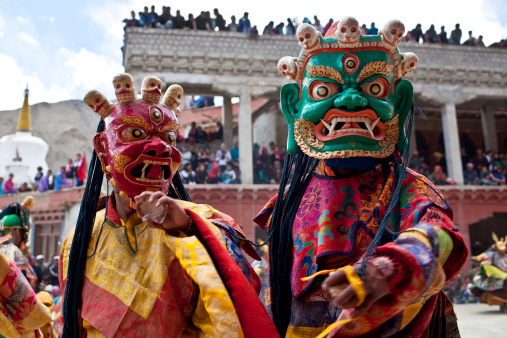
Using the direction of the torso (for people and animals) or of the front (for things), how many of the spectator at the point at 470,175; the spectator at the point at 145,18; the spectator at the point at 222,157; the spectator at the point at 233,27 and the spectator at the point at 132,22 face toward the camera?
5

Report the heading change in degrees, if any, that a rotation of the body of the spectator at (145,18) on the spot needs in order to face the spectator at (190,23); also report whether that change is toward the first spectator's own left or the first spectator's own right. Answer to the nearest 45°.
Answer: approximately 90° to the first spectator's own left

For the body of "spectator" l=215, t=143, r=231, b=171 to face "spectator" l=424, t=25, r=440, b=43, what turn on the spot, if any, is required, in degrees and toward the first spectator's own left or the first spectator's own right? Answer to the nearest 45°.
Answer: approximately 90° to the first spectator's own left

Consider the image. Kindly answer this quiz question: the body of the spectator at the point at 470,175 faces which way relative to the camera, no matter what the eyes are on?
toward the camera

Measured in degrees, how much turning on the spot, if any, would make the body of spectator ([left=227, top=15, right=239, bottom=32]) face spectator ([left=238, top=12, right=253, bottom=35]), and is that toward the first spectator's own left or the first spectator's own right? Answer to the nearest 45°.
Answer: approximately 90° to the first spectator's own left

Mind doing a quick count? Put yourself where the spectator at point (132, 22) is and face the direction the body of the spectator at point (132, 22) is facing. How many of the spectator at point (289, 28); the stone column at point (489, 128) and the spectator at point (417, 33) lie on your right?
0

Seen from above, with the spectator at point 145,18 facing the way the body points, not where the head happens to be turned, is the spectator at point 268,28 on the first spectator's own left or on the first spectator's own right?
on the first spectator's own left

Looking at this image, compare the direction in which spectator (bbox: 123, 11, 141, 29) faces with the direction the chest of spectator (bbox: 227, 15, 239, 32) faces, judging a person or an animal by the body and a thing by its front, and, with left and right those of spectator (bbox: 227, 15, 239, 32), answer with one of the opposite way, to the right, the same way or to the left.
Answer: the same way

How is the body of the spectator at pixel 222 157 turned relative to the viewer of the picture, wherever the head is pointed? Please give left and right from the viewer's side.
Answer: facing the viewer

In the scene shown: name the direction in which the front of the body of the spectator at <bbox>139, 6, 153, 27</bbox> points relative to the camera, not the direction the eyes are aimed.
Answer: toward the camera

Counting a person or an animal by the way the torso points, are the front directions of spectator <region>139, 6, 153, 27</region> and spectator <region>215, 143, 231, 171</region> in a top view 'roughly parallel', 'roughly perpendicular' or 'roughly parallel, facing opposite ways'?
roughly parallel

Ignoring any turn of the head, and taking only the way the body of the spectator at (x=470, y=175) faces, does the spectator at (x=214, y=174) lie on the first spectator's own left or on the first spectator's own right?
on the first spectator's own right
